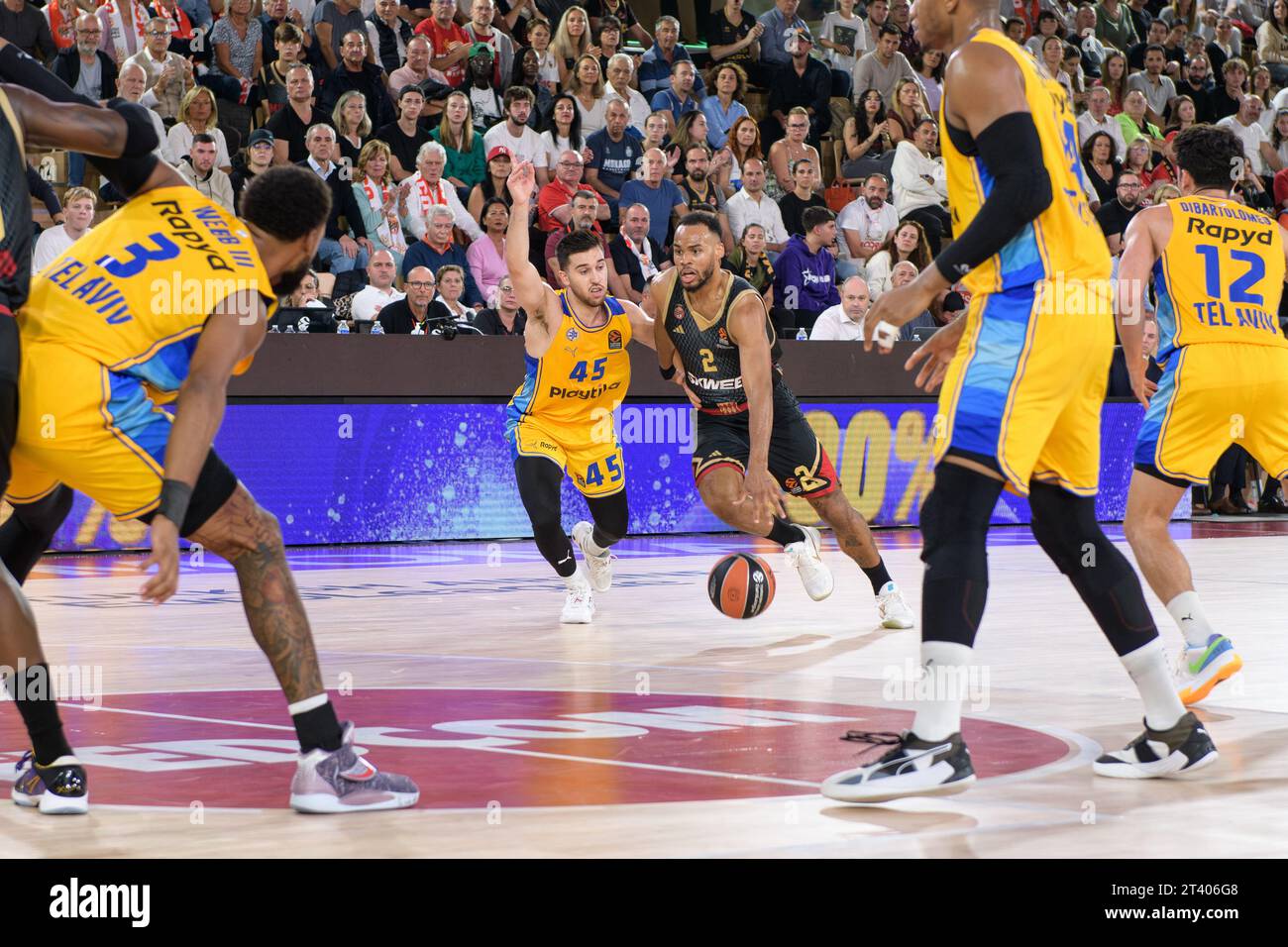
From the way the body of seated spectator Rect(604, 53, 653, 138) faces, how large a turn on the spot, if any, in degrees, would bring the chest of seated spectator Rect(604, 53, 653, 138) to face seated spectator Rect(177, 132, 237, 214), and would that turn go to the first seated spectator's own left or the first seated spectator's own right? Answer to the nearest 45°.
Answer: approximately 45° to the first seated spectator's own right

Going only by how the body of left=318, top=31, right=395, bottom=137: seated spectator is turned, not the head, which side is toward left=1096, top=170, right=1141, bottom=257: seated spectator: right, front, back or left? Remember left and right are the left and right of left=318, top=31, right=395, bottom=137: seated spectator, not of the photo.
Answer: left

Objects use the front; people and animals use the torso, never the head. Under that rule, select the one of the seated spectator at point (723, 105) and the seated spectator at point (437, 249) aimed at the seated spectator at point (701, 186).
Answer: the seated spectator at point (723, 105)

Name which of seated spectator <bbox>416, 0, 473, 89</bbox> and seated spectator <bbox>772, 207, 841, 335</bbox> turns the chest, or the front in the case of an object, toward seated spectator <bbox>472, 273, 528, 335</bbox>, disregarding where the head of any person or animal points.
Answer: seated spectator <bbox>416, 0, 473, 89</bbox>

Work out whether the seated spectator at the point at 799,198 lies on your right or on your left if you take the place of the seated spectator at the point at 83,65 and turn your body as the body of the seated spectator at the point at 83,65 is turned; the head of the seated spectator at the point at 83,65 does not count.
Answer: on your left

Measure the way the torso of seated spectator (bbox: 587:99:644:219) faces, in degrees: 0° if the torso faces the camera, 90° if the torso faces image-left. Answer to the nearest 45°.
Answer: approximately 0°

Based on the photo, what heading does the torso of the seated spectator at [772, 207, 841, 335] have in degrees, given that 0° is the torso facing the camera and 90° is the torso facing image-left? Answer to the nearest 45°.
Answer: approximately 315°

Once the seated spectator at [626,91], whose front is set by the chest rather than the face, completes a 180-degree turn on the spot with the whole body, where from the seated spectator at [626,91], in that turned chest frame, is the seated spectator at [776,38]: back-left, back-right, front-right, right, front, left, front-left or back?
front-right
